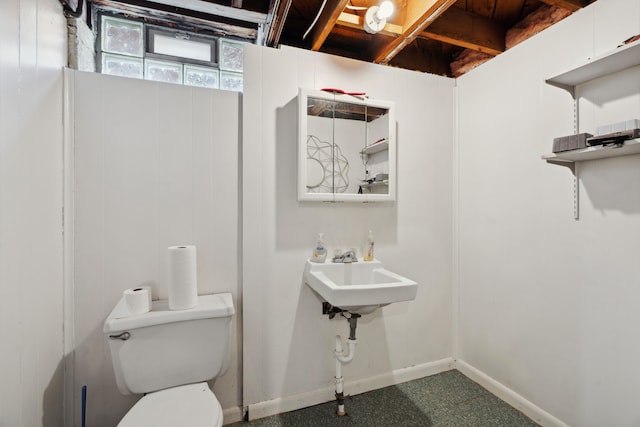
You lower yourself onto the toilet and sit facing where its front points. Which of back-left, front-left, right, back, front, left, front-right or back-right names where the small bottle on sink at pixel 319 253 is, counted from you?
left

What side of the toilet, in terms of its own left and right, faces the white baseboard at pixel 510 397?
left

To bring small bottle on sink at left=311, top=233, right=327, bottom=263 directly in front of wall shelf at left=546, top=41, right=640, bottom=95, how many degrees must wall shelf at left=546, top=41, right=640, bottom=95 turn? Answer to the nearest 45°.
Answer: approximately 45° to its right

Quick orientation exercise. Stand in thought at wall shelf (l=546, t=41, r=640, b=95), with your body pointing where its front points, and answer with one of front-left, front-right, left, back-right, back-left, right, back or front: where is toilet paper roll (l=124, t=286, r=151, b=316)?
front

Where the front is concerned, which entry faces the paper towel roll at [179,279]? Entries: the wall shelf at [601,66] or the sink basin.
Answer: the wall shelf

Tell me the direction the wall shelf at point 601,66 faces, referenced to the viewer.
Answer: facing the viewer and to the left of the viewer

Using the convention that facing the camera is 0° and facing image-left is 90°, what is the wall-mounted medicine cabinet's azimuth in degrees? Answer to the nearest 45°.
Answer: approximately 315°

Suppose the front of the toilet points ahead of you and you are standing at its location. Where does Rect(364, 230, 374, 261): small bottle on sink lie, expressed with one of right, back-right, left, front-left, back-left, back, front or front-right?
left

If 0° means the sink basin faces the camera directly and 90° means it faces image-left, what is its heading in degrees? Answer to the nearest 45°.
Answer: approximately 315°

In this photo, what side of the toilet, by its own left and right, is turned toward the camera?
front

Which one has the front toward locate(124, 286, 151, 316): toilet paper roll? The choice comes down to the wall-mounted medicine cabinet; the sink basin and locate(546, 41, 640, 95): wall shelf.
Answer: the wall shelf
